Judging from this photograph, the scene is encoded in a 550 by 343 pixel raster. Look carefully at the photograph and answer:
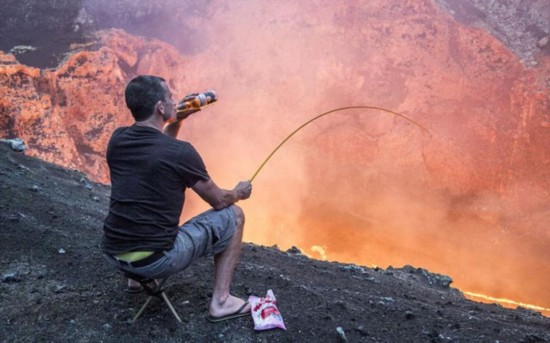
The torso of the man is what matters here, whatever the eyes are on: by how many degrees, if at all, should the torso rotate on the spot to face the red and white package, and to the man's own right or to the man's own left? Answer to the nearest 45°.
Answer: approximately 45° to the man's own right

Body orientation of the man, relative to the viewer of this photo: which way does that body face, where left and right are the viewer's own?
facing away from the viewer and to the right of the viewer

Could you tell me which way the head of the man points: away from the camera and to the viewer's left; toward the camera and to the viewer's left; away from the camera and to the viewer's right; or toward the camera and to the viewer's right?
away from the camera and to the viewer's right
